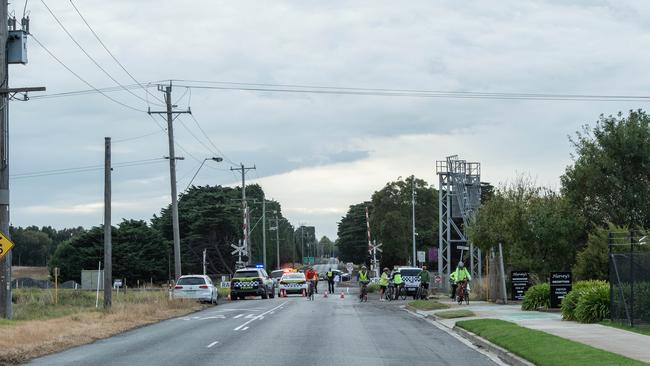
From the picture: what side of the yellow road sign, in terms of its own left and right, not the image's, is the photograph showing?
front

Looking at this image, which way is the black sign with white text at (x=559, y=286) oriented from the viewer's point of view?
toward the camera

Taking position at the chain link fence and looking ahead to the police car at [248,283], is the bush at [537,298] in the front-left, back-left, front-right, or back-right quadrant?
front-right

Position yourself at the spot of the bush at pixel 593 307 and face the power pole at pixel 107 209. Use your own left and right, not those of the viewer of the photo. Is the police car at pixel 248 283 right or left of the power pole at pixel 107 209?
right

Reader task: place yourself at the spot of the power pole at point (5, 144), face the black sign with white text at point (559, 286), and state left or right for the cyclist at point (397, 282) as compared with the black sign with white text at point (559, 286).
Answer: left

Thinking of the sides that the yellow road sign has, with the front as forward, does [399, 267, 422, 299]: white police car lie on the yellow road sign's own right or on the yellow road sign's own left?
on the yellow road sign's own left

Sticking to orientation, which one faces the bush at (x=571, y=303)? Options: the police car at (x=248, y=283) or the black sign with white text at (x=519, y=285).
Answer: the black sign with white text

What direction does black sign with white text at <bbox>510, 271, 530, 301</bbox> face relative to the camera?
toward the camera
